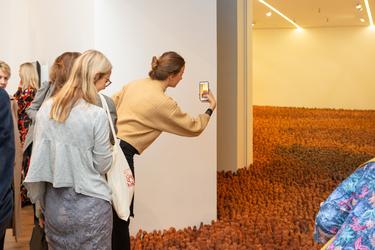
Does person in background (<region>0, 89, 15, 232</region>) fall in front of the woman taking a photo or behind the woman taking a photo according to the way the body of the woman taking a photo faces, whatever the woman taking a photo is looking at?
behind

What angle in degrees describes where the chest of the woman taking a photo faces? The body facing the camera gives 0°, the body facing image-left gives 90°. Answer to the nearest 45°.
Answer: approximately 225°

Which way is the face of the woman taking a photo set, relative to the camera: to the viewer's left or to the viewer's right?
to the viewer's right

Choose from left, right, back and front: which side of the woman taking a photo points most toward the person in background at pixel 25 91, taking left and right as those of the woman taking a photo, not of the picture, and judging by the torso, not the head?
left

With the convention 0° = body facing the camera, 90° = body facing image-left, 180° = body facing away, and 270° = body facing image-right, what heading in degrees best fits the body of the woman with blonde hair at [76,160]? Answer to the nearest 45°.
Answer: approximately 225°

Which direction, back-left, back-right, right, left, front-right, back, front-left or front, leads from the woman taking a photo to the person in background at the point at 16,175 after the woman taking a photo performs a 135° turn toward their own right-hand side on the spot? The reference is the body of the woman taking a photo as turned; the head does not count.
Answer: right
